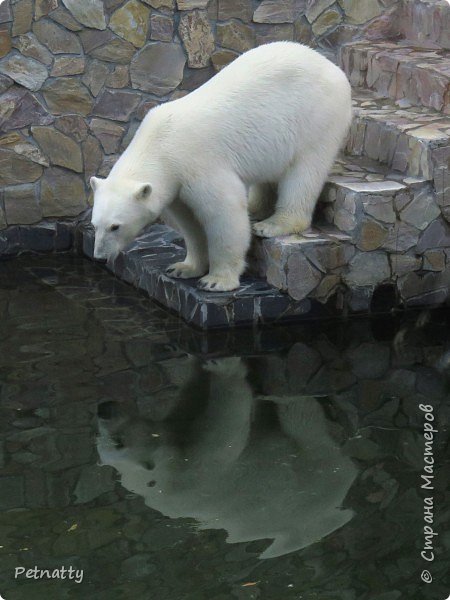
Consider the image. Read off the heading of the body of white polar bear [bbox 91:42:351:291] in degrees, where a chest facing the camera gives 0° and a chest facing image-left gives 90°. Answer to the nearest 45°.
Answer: approximately 45°
